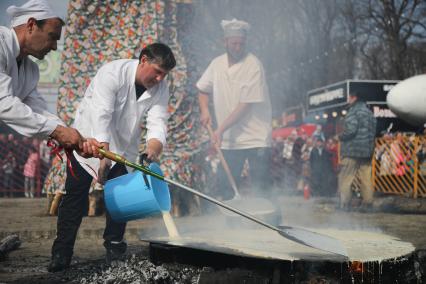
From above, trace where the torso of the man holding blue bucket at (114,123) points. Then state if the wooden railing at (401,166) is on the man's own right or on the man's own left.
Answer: on the man's own left

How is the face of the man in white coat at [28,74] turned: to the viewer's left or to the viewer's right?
to the viewer's right

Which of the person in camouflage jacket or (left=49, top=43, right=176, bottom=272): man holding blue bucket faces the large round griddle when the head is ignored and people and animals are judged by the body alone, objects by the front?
the man holding blue bucket

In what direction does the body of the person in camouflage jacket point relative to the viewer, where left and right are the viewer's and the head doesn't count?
facing away from the viewer and to the left of the viewer

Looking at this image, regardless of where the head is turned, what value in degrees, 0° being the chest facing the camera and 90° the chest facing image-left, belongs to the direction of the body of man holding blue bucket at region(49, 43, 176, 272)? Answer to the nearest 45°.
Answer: approximately 315°

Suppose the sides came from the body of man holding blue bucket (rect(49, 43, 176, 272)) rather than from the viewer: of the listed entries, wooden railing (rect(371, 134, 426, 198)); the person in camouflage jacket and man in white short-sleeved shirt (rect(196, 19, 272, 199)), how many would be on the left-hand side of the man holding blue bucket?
3

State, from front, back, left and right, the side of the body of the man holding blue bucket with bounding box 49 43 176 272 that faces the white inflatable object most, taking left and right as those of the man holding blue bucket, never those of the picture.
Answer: left

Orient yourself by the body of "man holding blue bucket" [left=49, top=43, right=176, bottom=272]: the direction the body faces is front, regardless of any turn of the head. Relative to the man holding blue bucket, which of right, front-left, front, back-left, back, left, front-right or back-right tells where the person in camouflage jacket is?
left
